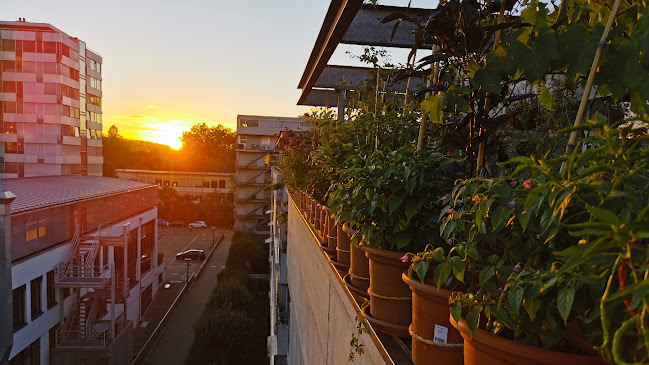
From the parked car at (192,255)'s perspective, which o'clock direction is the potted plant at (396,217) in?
The potted plant is roughly at 9 o'clock from the parked car.

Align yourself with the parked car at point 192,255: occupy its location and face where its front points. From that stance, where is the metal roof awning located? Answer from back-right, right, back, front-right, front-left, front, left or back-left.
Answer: left

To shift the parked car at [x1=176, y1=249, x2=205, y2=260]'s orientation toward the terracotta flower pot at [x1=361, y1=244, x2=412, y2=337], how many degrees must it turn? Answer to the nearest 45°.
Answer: approximately 90° to its left

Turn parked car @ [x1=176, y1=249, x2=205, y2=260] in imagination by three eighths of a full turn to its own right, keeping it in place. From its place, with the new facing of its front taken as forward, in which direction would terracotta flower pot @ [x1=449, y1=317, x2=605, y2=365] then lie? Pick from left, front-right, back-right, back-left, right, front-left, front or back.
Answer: back-right

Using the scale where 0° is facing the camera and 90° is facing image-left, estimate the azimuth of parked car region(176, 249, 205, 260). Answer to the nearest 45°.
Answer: approximately 90°

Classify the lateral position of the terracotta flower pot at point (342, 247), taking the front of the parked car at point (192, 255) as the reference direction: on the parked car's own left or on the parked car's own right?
on the parked car's own left

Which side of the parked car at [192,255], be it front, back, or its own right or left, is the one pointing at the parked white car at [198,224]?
right

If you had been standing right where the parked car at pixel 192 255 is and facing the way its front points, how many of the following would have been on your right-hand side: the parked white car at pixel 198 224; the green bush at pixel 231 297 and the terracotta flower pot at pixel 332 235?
1

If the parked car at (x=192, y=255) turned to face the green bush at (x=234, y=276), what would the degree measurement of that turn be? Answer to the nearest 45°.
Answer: approximately 90° to its left

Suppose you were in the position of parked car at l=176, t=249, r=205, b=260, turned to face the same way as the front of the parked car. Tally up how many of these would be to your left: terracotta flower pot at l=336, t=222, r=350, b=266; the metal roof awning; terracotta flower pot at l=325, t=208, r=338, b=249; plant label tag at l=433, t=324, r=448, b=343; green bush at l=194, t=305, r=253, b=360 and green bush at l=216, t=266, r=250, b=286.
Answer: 6
